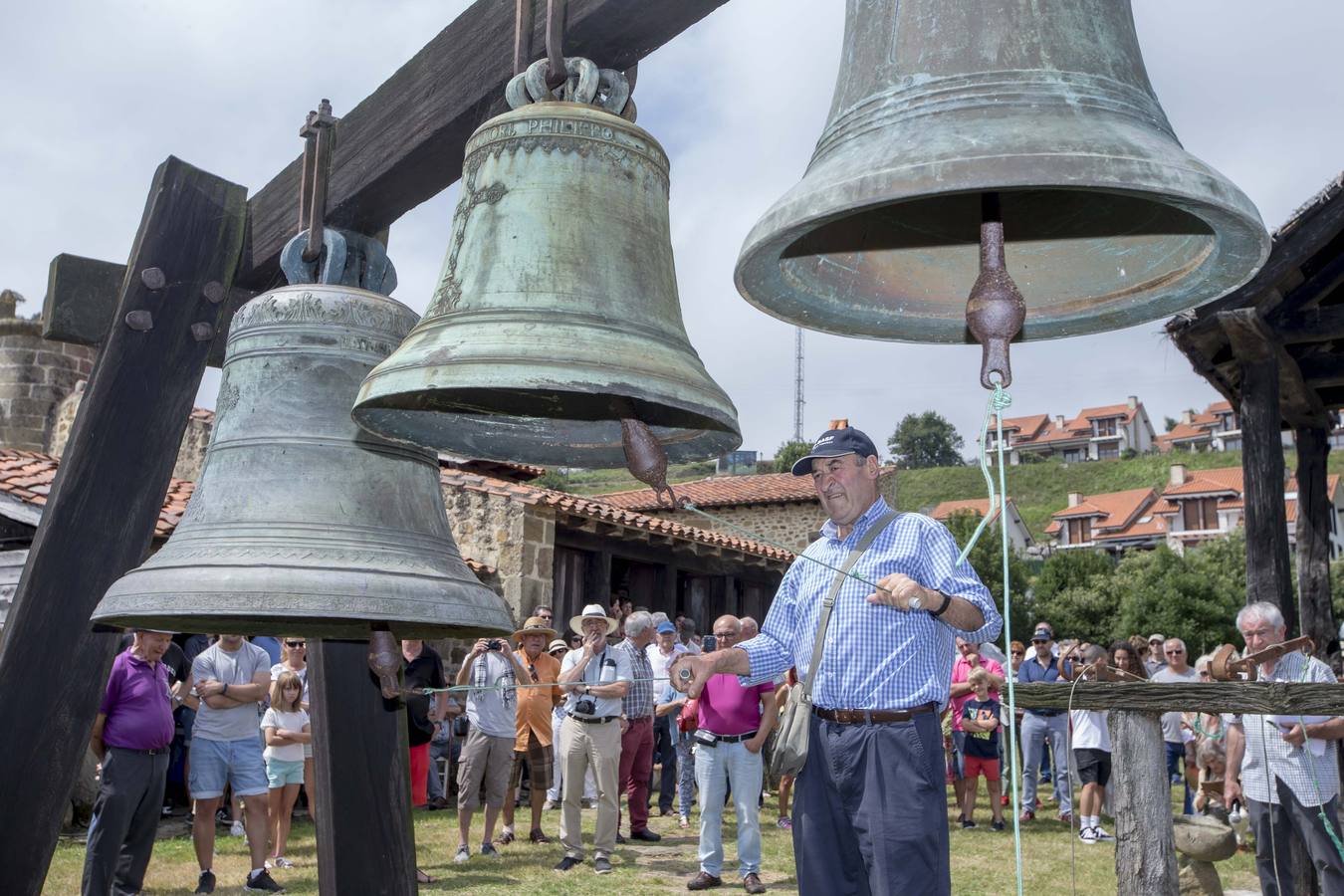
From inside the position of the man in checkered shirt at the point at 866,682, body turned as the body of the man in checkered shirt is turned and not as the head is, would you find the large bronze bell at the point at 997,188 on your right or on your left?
on your left

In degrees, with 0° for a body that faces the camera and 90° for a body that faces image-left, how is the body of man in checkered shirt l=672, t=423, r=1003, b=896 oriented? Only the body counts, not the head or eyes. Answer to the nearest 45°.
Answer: approximately 45°

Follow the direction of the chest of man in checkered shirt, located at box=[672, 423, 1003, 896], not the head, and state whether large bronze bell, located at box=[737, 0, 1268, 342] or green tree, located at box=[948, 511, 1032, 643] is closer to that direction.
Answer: the large bronze bell

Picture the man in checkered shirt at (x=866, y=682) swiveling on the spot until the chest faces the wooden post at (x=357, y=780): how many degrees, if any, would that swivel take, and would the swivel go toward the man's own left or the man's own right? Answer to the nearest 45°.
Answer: approximately 45° to the man's own right

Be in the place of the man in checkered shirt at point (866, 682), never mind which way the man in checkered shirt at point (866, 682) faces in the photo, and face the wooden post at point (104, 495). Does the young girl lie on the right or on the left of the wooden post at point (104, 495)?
right
